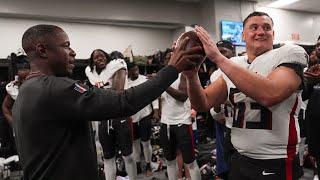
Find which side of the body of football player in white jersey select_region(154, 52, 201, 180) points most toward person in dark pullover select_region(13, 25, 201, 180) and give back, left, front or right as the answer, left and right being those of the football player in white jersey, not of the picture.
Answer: front

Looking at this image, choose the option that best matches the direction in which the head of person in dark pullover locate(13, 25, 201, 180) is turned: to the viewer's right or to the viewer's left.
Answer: to the viewer's right

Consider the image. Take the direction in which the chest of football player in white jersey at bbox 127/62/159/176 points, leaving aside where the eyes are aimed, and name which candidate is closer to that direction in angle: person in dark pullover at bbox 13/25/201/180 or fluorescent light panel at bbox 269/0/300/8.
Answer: the person in dark pullover

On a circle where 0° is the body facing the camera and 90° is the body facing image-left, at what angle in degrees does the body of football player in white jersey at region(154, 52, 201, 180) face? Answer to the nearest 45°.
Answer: approximately 0°

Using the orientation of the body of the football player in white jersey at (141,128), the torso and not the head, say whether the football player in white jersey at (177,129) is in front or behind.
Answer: in front

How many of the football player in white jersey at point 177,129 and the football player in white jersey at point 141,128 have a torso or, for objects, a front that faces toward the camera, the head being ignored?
2

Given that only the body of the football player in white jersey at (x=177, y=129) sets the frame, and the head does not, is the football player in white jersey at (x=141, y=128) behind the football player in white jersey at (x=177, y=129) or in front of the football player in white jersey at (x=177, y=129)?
behind

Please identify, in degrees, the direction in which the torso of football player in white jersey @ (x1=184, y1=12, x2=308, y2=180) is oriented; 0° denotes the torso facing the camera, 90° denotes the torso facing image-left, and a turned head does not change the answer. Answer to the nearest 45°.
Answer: approximately 45°

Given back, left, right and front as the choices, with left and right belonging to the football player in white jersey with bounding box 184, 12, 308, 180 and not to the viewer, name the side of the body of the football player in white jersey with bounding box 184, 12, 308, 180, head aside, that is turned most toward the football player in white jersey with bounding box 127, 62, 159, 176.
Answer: right
